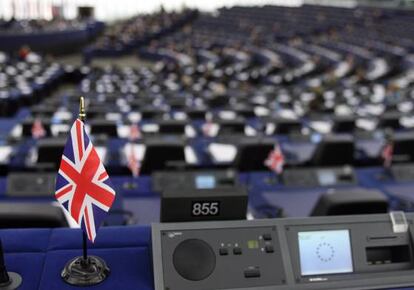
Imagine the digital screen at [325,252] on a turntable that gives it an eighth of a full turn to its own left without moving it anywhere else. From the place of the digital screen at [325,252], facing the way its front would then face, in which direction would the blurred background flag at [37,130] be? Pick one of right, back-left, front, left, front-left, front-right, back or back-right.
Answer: back

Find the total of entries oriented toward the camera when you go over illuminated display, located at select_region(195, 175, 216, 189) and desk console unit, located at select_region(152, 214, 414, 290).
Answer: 2

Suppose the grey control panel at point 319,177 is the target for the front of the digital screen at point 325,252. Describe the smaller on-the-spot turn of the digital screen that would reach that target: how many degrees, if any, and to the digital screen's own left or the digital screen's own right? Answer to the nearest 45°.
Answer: approximately 180°

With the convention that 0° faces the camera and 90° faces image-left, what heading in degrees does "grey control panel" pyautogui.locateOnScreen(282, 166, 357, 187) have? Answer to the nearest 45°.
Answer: approximately 0°

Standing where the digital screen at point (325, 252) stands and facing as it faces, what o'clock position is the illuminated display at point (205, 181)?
The illuminated display is roughly at 5 o'clock from the digital screen.

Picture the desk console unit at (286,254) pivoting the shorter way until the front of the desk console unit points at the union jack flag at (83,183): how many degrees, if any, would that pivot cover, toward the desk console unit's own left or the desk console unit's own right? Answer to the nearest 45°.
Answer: approximately 90° to the desk console unit's own right

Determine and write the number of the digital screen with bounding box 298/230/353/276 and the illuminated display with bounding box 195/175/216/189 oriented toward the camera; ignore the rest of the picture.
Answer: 2
